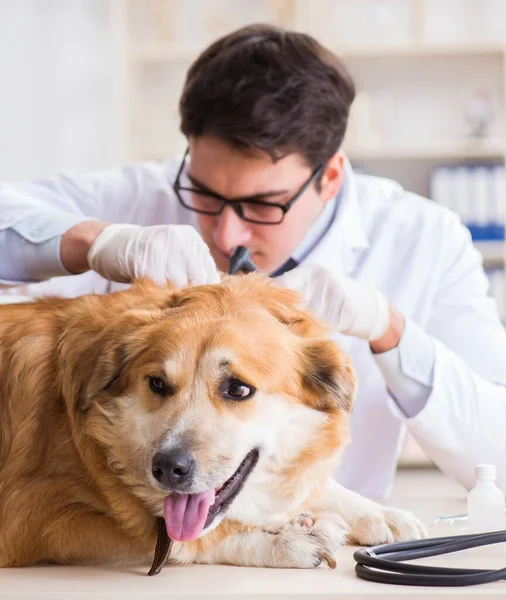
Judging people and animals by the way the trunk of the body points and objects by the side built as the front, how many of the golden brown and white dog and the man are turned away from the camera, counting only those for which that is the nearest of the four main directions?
0

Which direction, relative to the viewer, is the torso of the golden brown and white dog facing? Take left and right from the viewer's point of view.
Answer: facing the viewer and to the right of the viewer

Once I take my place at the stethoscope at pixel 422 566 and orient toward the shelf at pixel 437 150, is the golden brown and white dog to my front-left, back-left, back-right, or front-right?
front-left

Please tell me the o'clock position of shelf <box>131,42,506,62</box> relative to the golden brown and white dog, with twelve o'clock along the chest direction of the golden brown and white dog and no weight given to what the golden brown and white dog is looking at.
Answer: The shelf is roughly at 8 o'clock from the golden brown and white dog.

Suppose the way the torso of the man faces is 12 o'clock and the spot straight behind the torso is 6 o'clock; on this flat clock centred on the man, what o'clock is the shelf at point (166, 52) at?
The shelf is roughly at 4 o'clock from the man.

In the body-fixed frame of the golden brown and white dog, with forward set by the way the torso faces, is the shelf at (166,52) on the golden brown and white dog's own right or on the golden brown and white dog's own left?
on the golden brown and white dog's own left

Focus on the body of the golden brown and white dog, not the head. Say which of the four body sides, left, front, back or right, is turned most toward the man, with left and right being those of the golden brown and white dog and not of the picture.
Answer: left
